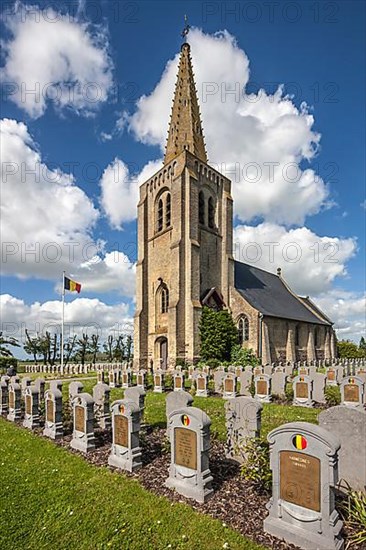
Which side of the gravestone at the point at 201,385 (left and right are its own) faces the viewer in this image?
front

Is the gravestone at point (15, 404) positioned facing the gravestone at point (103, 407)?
no

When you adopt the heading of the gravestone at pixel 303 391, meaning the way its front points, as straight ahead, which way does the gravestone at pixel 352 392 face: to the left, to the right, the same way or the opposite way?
the same way

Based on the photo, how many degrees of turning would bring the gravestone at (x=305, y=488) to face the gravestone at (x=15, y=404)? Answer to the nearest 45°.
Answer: approximately 90° to its right

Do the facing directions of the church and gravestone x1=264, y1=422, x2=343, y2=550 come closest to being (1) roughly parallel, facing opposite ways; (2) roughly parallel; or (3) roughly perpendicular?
roughly parallel

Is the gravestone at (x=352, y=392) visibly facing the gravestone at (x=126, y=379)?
no

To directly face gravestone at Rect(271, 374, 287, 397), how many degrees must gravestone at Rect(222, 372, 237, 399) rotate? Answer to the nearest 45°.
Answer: approximately 90° to its left

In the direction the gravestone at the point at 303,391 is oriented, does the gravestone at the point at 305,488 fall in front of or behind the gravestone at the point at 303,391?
in front

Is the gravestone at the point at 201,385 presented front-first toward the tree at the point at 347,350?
no

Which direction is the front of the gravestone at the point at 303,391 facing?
toward the camera

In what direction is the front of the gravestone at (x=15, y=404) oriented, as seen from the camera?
facing the viewer and to the left of the viewer

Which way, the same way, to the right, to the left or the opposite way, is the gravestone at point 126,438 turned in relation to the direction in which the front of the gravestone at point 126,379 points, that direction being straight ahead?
the same way

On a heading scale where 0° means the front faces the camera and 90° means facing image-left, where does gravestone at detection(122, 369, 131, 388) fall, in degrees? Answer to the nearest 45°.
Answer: approximately 45°

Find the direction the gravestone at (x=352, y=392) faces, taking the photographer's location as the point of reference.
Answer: facing the viewer

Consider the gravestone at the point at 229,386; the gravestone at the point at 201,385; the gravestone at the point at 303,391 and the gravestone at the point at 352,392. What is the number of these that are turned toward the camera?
4
